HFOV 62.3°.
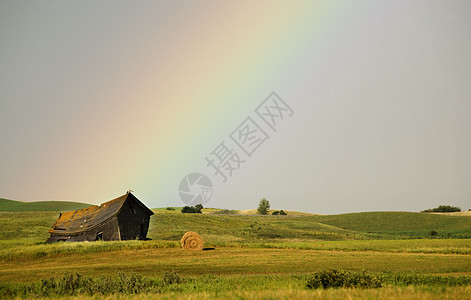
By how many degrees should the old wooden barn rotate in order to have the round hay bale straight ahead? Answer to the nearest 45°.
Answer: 0° — it already faces it

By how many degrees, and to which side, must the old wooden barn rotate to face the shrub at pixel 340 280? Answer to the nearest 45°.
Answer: approximately 45° to its right

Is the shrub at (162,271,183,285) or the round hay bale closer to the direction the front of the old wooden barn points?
the round hay bale

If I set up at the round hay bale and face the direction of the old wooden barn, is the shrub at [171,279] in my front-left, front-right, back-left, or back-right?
back-left

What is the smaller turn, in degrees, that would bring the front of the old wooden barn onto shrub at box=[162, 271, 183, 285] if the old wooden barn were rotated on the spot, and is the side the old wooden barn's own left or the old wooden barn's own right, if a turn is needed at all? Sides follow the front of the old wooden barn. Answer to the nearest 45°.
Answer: approximately 45° to the old wooden barn's own right
